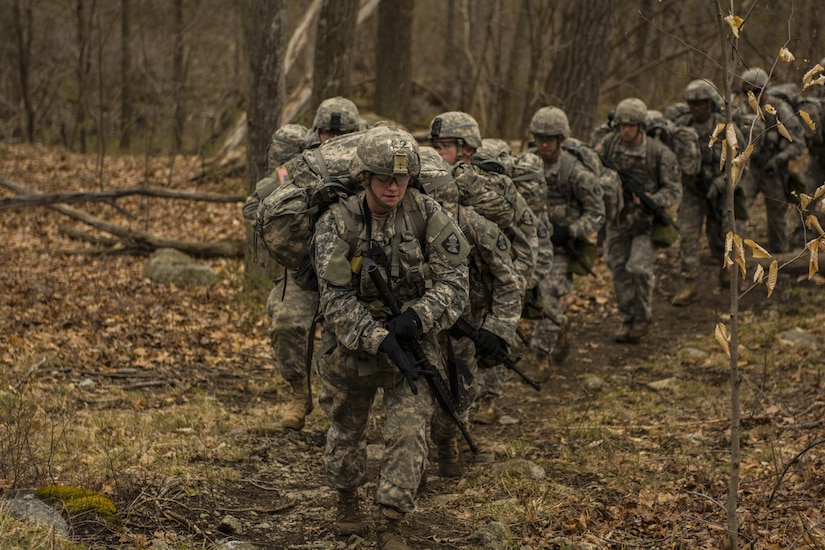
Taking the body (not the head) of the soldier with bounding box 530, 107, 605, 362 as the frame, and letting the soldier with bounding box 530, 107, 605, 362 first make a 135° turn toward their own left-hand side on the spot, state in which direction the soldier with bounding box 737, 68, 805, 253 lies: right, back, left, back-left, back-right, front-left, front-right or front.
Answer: front-left

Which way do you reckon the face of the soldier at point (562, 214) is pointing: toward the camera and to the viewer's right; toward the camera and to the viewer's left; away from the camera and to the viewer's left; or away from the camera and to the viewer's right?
toward the camera and to the viewer's left

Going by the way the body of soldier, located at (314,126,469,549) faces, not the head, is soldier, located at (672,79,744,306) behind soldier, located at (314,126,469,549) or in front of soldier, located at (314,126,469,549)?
behind

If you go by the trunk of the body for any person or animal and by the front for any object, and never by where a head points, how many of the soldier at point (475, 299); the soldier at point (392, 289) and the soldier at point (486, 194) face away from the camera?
0

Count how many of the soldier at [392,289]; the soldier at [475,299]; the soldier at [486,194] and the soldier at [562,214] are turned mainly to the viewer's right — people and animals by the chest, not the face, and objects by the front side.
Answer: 0

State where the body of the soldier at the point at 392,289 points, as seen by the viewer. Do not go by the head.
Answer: toward the camera

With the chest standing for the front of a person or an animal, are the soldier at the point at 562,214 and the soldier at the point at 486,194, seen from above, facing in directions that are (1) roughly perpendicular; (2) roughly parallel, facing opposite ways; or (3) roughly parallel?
roughly parallel

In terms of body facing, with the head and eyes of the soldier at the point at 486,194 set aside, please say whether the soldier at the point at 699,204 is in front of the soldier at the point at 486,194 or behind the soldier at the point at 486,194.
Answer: behind

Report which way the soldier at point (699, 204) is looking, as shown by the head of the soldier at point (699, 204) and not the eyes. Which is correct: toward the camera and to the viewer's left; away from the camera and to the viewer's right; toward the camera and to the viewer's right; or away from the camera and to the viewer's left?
toward the camera and to the viewer's left

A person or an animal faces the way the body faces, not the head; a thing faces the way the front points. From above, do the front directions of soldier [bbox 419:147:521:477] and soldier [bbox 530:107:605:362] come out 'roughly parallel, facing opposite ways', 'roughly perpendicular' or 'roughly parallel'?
roughly parallel

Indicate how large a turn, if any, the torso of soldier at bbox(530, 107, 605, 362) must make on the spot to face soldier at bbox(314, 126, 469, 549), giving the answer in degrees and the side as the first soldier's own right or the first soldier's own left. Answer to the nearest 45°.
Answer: approximately 45° to the first soldier's own left

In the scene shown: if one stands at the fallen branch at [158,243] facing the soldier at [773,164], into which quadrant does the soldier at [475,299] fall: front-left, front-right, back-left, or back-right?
front-right

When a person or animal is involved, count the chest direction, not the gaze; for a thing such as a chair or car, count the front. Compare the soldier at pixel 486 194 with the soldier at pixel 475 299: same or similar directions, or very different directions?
same or similar directions

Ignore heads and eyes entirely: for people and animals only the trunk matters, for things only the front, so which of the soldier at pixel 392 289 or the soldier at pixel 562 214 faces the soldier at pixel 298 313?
the soldier at pixel 562 214

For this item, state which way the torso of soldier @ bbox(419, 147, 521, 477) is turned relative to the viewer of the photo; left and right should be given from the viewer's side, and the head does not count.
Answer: facing the viewer and to the left of the viewer

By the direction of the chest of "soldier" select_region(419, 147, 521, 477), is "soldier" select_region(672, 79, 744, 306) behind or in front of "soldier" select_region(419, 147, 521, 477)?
behind
